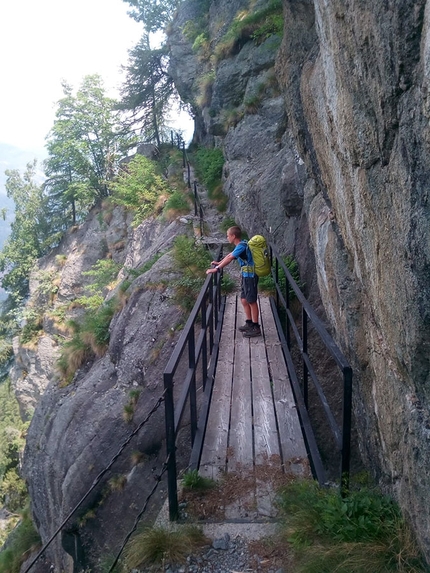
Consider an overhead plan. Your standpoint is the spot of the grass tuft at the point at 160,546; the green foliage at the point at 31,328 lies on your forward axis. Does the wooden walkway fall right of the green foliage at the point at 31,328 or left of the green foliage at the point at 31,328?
right

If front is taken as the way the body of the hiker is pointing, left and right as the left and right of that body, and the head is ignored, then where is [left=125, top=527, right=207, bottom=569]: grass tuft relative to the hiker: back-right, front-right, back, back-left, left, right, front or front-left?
left

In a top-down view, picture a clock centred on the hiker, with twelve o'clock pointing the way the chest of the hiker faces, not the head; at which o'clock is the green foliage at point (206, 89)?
The green foliage is roughly at 3 o'clock from the hiker.

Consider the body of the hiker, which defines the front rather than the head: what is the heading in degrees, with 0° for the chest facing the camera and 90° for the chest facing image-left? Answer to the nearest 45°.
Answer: approximately 90°

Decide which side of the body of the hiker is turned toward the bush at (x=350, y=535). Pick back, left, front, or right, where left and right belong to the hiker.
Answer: left

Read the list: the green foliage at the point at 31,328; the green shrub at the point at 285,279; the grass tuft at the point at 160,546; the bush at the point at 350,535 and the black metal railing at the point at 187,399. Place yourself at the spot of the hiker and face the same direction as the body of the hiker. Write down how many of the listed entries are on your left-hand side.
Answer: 3

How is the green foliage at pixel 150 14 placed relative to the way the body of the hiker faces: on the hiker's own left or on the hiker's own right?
on the hiker's own right

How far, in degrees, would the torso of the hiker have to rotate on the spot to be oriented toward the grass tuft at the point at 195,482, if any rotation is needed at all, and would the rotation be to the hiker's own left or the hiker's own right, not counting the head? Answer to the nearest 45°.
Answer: approximately 90° to the hiker's own left

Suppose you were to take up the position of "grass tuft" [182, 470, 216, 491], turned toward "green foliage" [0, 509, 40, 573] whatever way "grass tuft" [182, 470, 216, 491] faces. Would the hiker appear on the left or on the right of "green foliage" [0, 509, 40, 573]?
right

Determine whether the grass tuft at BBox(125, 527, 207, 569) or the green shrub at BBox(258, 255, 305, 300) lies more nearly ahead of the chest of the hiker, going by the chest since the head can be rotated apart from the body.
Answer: the grass tuft
